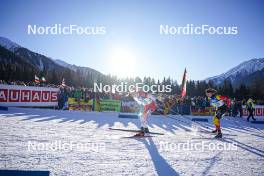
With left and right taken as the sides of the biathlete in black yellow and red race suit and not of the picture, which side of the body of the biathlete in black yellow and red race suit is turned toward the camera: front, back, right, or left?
left

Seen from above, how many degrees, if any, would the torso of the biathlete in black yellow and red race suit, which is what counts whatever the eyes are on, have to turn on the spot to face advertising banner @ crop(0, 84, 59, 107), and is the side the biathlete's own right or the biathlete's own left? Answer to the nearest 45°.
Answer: approximately 45° to the biathlete's own right
